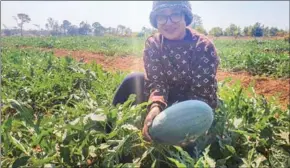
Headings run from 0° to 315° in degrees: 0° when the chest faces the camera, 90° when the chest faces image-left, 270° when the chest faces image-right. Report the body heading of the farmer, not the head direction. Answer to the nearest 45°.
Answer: approximately 0°

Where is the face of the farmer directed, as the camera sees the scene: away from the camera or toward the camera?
toward the camera
